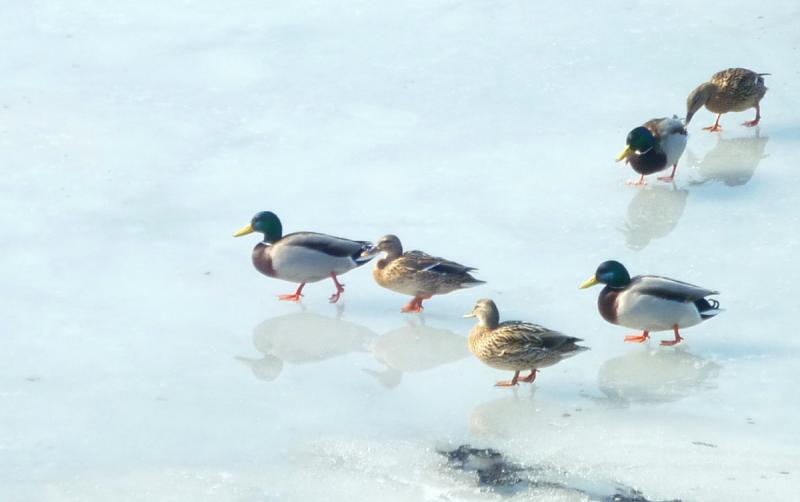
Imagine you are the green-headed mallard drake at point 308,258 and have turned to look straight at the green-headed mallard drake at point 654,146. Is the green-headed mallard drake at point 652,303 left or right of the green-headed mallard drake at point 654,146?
right

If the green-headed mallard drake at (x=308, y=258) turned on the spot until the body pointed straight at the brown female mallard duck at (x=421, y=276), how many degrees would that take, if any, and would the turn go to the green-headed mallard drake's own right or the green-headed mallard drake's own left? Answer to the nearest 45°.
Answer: approximately 180°

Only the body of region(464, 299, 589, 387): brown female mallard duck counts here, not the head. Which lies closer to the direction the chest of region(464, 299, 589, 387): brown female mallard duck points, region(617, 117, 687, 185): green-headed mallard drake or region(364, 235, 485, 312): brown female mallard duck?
the brown female mallard duck

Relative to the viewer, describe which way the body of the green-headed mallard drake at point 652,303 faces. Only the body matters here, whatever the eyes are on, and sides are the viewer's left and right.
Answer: facing to the left of the viewer

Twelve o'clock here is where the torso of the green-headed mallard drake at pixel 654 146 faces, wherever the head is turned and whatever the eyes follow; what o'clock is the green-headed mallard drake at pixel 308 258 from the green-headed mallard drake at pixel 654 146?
the green-headed mallard drake at pixel 308 258 is roughly at 12 o'clock from the green-headed mallard drake at pixel 654 146.

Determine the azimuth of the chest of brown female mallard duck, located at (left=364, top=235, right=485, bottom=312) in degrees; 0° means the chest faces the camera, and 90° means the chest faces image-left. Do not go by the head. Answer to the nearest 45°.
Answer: approximately 90°

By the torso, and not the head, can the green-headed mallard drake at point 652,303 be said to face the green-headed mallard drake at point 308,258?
yes

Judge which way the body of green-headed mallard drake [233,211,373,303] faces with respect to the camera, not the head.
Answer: to the viewer's left
